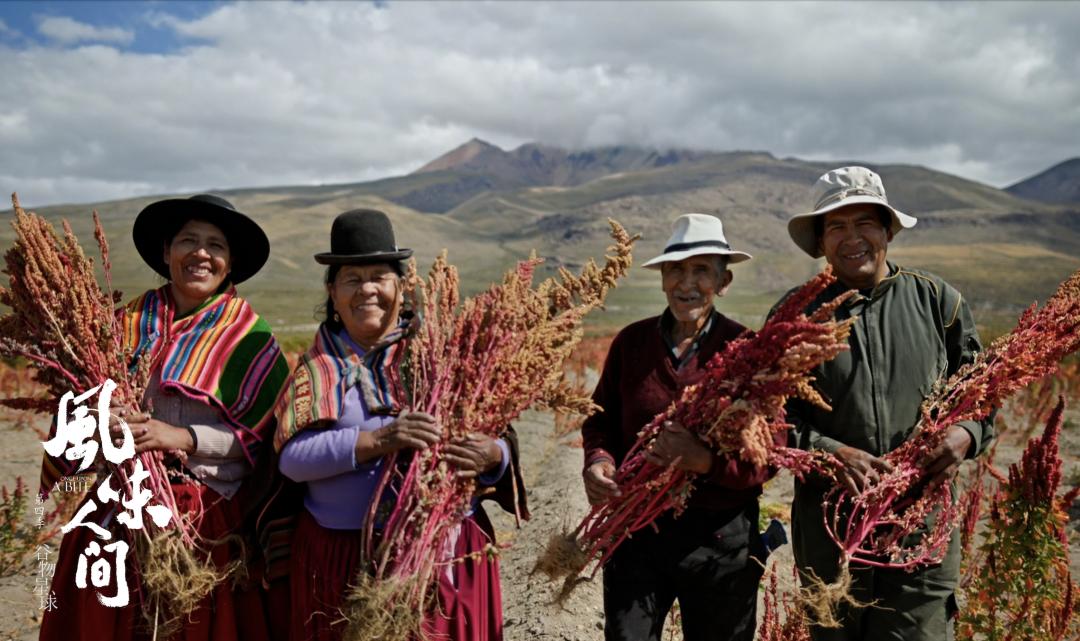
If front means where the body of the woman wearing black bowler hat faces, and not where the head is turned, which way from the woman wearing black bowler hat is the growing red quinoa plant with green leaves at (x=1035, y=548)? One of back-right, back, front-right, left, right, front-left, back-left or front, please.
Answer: front-left

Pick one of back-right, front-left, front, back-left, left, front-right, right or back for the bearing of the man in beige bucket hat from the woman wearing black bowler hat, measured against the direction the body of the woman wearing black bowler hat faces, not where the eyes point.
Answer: front-left

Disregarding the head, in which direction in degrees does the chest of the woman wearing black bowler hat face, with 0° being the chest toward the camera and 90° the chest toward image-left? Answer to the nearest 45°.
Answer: approximately 315°

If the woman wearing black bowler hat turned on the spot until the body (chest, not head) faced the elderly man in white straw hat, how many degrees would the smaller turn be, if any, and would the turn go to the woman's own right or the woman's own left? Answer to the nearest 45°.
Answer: approximately 45° to the woman's own left
